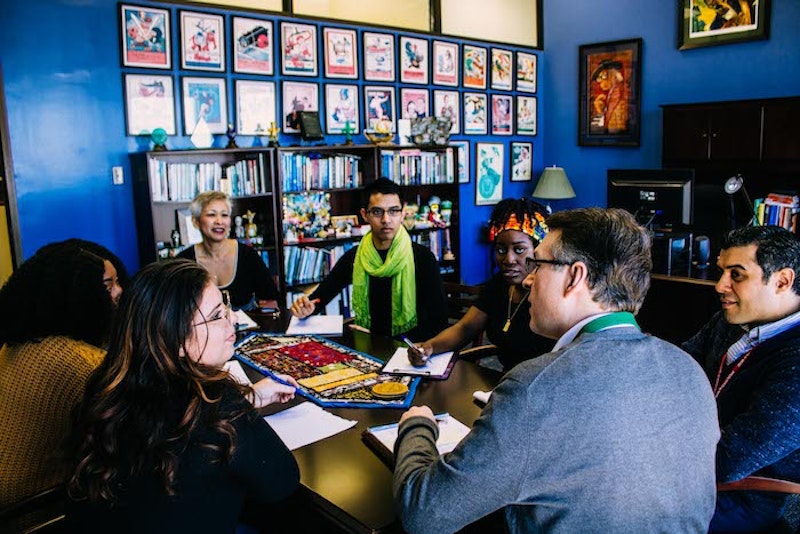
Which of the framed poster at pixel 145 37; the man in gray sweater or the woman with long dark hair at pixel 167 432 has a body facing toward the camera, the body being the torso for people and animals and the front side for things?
the framed poster

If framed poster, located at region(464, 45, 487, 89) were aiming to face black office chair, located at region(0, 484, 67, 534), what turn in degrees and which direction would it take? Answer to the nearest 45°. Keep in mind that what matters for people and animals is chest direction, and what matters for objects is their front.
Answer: approximately 45° to its right

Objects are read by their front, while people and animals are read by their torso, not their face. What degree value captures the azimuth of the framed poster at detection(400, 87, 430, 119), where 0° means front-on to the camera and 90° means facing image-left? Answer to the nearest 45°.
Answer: approximately 315°

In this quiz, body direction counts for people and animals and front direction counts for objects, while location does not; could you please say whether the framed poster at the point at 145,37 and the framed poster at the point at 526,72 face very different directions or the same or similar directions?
same or similar directions

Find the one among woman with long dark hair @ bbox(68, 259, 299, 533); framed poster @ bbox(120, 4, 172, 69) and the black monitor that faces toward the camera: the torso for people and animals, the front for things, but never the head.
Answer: the framed poster

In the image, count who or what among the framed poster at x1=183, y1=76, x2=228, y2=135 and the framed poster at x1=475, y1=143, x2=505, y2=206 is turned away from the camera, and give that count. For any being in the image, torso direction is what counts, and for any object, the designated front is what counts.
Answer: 0

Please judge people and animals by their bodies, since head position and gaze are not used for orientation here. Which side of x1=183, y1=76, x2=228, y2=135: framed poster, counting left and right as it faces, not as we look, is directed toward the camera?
front

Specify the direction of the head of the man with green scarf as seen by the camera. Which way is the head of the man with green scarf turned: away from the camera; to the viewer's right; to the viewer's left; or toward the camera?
toward the camera

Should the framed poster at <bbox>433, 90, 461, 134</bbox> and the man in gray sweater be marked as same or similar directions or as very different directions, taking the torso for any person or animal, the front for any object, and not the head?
very different directions

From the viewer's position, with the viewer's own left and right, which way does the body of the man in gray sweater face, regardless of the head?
facing away from the viewer and to the left of the viewer

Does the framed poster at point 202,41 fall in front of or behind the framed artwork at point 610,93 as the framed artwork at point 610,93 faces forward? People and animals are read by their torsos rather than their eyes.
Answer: in front

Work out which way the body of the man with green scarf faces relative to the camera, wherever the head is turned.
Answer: toward the camera

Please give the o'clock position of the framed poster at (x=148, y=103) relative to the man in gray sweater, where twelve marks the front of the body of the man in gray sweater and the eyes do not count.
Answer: The framed poster is roughly at 12 o'clock from the man in gray sweater.

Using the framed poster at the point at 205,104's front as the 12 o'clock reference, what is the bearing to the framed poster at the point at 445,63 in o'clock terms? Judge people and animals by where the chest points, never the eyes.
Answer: the framed poster at the point at 445,63 is roughly at 8 o'clock from the framed poster at the point at 205,104.

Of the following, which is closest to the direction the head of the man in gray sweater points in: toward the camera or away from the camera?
away from the camera

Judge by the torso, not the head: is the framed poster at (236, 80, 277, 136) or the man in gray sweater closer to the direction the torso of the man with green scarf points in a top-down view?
the man in gray sweater

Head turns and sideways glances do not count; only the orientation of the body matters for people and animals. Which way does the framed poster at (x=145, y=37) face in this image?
toward the camera

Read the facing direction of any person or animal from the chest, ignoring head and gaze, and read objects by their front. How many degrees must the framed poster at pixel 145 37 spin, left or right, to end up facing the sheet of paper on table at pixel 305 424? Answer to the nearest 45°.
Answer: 0° — it already faces it

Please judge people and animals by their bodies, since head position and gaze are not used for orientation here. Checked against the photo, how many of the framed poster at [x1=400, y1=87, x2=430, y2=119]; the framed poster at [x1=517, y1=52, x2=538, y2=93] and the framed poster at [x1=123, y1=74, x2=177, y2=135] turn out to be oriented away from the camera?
0
